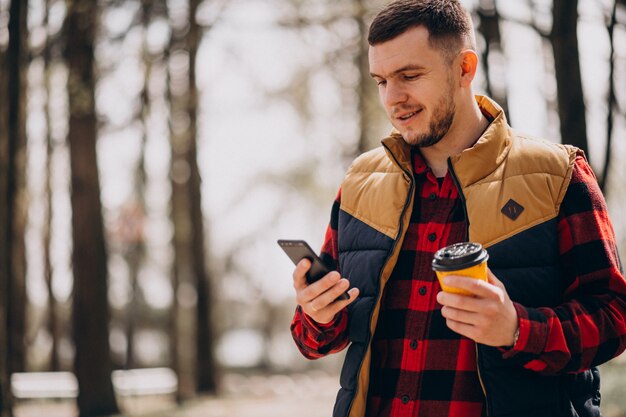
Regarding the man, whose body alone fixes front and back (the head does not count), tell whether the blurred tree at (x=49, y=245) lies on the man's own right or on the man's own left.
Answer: on the man's own right

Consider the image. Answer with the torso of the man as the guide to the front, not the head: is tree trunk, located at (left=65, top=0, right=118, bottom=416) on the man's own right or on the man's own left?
on the man's own right

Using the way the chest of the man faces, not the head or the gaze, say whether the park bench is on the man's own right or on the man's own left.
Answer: on the man's own right

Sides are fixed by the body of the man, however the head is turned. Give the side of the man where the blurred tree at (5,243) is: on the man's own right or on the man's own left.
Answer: on the man's own right

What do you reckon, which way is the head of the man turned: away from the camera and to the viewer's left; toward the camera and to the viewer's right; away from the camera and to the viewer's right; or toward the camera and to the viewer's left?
toward the camera and to the viewer's left

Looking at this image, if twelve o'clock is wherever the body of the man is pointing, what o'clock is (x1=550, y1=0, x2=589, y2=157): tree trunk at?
The tree trunk is roughly at 5 o'clock from the man.

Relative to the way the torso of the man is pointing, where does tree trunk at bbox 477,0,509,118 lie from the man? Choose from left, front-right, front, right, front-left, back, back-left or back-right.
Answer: back-right

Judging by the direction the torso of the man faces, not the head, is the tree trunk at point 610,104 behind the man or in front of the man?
behind

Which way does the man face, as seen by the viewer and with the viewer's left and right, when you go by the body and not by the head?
facing the viewer and to the left of the viewer

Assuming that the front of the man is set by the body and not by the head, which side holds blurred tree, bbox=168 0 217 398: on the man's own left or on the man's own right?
on the man's own right
